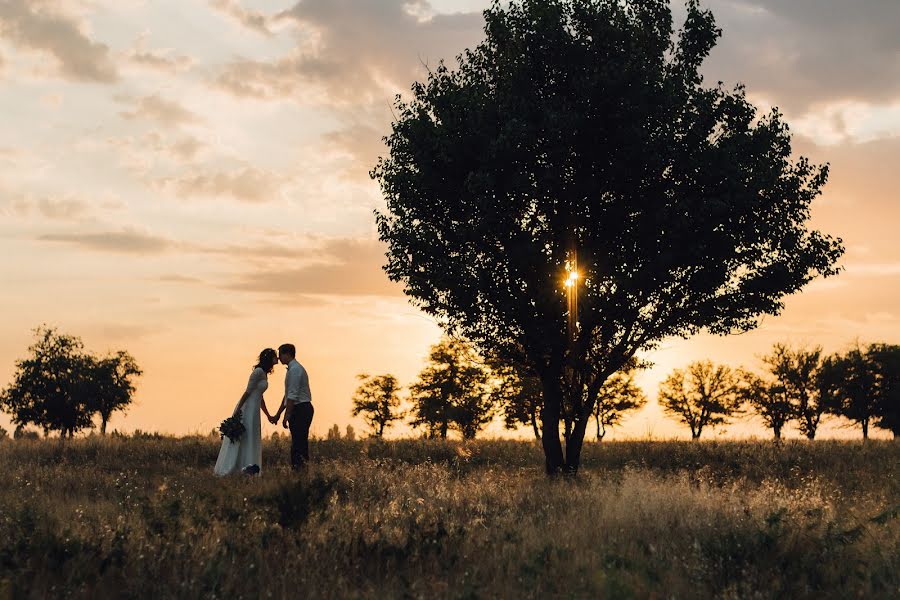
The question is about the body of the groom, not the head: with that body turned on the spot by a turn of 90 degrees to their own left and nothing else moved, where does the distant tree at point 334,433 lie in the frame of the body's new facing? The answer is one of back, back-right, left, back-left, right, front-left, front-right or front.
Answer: back

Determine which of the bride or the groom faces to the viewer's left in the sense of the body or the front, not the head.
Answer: the groom

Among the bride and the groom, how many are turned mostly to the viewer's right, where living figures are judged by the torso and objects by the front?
1

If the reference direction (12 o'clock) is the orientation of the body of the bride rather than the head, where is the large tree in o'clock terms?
The large tree is roughly at 12 o'clock from the bride.

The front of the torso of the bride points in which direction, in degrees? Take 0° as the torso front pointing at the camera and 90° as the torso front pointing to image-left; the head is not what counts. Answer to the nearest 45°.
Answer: approximately 270°

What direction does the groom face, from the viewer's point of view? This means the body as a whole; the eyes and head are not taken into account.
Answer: to the viewer's left

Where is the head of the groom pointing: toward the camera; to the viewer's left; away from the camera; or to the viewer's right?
to the viewer's left

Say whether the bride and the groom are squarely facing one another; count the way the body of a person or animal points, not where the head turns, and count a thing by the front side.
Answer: yes

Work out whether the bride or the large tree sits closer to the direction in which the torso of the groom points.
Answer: the bride

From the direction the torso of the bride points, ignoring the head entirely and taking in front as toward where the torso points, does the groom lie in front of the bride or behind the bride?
in front

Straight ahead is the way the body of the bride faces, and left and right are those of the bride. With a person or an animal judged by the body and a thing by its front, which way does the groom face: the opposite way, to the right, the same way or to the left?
the opposite way

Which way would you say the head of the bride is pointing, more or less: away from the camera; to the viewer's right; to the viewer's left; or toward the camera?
to the viewer's right

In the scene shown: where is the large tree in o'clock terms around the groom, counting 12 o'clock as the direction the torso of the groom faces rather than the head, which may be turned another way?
The large tree is roughly at 6 o'clock from the groom.

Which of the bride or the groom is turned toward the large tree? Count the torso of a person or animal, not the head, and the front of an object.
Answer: the bride

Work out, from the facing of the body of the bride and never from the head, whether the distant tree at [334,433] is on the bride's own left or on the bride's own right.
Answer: on the bride's own left
